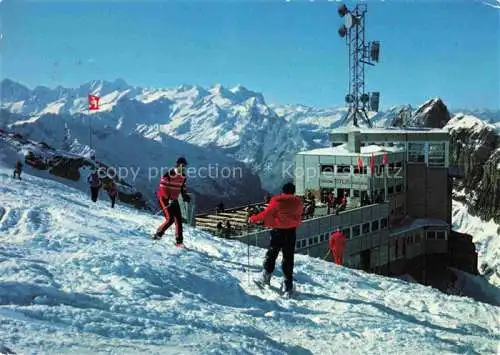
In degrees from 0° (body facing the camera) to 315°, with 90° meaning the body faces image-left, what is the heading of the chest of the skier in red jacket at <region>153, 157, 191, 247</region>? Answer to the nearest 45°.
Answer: approximately 315°

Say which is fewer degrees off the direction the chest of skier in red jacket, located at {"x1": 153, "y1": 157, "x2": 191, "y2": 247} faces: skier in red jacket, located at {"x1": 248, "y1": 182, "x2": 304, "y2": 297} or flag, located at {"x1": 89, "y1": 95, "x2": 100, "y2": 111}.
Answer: the skier in red jacket

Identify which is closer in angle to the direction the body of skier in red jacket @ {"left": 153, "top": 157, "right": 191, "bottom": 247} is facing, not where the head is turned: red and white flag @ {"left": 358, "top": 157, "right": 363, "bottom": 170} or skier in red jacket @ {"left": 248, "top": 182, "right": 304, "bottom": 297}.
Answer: the skier in red jacket

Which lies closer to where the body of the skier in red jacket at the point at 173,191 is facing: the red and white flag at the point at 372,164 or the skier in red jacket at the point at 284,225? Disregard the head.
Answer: the skier in red jacket

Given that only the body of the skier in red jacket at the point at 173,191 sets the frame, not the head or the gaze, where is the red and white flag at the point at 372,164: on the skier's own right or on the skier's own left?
on the skier's own left

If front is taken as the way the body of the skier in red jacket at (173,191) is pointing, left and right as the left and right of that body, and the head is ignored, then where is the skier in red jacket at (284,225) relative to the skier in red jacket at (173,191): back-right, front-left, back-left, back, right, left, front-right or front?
front

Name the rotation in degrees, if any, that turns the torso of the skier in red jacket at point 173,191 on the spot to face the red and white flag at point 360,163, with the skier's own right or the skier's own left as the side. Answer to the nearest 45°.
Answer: approximately 90° to the skier's own left

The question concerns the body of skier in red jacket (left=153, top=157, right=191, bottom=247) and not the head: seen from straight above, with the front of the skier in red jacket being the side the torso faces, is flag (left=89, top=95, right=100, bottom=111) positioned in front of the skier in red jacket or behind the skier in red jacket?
behind
